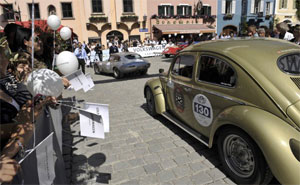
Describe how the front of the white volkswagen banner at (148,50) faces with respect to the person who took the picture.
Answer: facing the viewer

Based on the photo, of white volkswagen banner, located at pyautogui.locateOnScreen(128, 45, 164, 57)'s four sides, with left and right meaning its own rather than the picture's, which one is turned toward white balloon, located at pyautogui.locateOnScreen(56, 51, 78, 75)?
front

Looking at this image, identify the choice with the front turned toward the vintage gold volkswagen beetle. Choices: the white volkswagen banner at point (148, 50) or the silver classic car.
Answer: the white volkswagen banner

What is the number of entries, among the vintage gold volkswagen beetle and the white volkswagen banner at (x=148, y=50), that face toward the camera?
1

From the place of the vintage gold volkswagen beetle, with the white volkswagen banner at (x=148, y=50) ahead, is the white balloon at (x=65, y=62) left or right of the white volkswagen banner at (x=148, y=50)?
left

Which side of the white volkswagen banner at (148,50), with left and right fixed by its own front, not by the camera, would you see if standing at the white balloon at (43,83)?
front

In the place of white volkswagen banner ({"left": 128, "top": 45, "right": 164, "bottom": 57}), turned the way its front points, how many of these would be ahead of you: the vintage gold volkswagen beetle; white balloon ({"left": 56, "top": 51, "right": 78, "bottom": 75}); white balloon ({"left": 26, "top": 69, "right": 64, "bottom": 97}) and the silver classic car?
4
